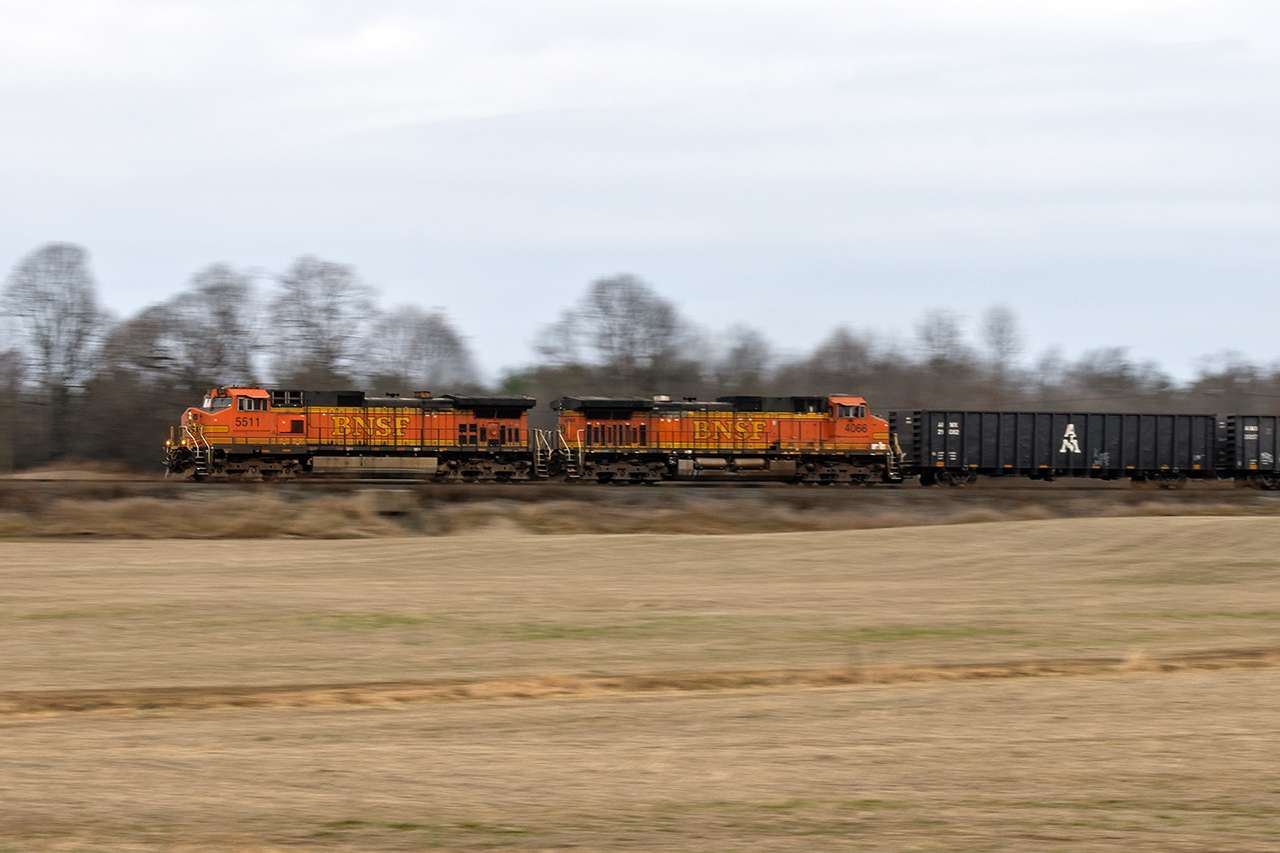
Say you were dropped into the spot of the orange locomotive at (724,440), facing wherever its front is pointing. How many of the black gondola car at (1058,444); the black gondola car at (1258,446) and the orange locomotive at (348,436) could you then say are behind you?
1

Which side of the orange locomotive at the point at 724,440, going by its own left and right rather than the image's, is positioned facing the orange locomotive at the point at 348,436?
back

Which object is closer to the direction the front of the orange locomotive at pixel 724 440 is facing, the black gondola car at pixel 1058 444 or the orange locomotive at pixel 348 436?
the black gondola car

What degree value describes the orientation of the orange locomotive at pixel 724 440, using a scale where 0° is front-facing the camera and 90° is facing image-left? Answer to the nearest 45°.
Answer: approximately 270°

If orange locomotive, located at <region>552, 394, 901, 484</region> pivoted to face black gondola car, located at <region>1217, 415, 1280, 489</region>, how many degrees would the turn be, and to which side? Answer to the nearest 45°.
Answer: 0° — it already faces it

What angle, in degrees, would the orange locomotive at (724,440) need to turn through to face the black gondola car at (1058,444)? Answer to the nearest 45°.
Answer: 0° — it already faces it
